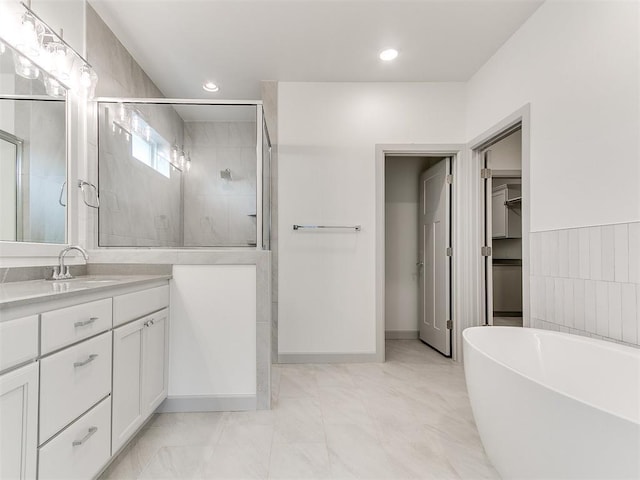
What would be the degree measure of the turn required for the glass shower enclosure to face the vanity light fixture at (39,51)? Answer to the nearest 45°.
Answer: approximately 45° to its right

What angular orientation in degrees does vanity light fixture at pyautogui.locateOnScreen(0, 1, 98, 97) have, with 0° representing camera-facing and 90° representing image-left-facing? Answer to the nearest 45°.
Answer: approximately 315°

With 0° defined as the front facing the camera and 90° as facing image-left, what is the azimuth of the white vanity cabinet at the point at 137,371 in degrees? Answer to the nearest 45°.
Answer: approximately 315°

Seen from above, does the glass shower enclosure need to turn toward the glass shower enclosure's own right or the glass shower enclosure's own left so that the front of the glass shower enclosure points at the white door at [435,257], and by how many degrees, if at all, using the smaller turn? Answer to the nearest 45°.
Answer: approximately 90° to the glass shower enclosure's own left

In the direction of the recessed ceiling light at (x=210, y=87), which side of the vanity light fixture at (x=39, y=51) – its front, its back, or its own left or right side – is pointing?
left
